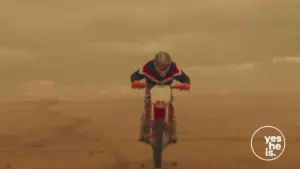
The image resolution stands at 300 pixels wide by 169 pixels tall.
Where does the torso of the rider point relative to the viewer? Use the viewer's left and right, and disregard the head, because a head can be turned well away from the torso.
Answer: facing the viewer

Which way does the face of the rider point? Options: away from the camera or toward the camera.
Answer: toward the camera

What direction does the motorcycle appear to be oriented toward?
toward the camera
